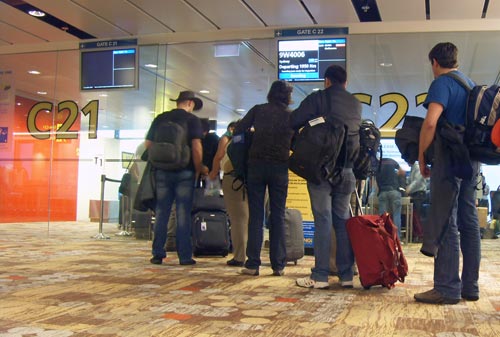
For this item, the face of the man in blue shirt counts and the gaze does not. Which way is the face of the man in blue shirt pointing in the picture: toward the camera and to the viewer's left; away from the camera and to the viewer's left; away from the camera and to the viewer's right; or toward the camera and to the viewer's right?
away from the camera and to the viewer's left

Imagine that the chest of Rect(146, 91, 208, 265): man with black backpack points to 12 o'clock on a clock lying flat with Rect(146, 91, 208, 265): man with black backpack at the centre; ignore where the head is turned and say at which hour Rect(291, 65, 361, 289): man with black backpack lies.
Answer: Rect(291, 65, 361, 289): man with black backpack is roughly at 3 o'clock from Rect(146, 91, 208, 265): man with black backpack.

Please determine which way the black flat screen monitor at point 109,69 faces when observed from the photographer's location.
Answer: facing the viewer

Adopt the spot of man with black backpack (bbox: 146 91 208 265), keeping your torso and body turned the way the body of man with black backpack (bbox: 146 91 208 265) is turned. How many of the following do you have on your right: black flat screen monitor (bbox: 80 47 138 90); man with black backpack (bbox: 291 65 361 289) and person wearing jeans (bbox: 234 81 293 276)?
2

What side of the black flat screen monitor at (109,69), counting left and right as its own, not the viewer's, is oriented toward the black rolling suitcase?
front

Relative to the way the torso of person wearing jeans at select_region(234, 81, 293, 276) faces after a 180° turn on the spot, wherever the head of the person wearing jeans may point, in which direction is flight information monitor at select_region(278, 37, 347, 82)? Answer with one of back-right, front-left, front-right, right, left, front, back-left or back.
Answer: back

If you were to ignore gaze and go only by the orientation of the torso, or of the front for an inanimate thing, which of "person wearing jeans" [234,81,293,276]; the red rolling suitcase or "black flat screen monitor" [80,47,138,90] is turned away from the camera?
the person wearing jeans

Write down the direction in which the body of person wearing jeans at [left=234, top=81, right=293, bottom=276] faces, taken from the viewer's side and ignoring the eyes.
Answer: away from the camera

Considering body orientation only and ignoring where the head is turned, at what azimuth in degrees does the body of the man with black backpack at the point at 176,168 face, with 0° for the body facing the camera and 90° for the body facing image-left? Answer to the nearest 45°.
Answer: approximately 225°

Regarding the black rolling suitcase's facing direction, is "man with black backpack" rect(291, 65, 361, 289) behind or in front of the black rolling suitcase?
in front

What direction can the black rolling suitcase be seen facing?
toward the camera

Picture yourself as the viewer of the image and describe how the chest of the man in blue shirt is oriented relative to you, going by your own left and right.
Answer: facing away from the viewer and to the left of the viewer

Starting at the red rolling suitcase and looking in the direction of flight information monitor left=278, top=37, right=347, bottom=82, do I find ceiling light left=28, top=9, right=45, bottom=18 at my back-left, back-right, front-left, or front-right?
front-left

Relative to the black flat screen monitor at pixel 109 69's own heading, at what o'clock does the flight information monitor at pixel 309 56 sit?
The flight information monitor is roughly at 10 o'clock from the black flat screen monitor.

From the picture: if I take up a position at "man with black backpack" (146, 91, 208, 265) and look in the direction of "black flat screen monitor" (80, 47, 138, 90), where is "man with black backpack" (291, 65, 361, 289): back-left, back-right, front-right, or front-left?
back-right
